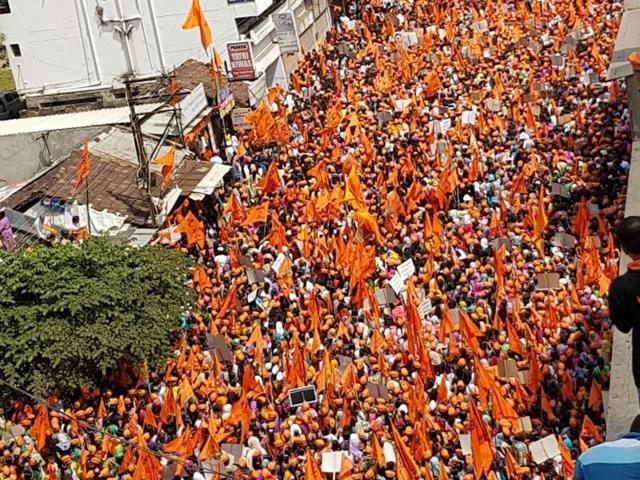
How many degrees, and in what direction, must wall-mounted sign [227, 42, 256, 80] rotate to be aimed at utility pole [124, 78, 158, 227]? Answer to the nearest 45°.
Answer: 0° — it already faces it

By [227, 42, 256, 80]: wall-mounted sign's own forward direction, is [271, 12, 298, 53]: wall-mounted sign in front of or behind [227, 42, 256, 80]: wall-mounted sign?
behind

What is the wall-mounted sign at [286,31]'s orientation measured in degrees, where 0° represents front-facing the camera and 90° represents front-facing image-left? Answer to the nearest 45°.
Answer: approximately 0°

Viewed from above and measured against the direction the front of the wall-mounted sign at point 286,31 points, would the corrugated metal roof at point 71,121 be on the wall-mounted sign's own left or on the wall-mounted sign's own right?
on the wall-mounted sign's own right

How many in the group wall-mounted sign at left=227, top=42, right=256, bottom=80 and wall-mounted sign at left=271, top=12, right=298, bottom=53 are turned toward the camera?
2

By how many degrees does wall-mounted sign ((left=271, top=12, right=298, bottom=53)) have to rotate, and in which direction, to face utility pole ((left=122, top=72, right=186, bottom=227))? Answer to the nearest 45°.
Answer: approximately 45° to its right

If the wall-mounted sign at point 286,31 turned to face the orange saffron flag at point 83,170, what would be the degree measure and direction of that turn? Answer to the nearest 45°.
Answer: approximately 45° to its right
